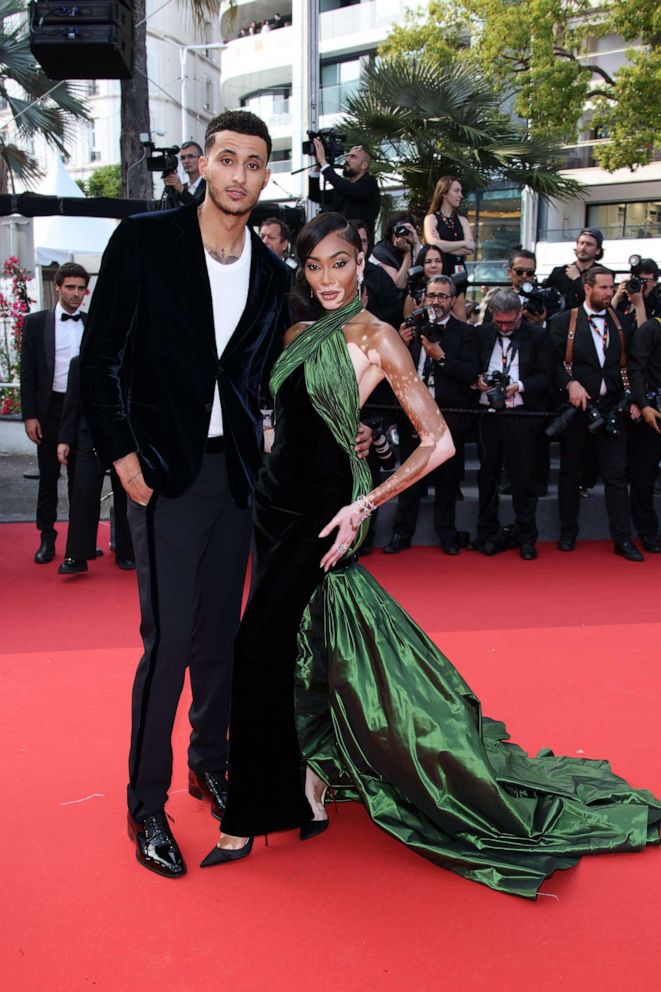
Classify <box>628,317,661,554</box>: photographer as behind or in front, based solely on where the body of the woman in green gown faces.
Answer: behind

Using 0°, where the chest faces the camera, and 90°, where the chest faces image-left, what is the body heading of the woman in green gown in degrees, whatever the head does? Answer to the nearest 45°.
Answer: approximately 45°

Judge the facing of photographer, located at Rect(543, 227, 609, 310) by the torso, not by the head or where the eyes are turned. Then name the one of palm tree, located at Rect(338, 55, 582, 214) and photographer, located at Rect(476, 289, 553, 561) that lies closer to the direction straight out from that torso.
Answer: the photographer

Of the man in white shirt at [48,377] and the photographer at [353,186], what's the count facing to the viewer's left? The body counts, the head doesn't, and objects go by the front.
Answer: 1

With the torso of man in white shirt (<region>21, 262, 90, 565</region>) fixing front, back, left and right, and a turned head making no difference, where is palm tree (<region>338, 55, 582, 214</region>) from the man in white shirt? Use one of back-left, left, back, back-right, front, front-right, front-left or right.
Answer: back-left

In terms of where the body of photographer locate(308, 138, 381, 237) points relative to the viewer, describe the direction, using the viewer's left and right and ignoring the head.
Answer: facing to the left of the viewer

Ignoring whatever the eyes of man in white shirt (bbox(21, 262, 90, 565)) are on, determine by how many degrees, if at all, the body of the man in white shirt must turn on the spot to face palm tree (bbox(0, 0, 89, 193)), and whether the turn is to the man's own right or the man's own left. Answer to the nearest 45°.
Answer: approximately 180°
